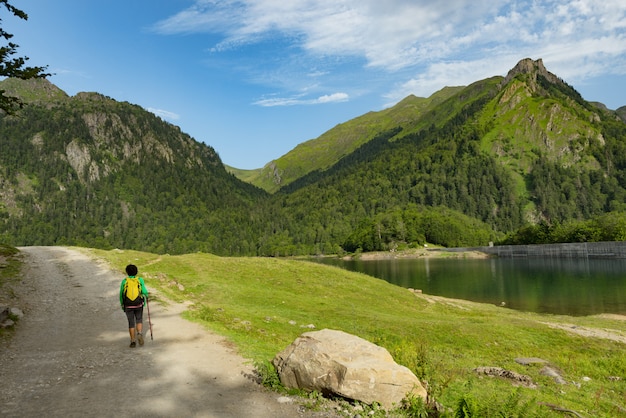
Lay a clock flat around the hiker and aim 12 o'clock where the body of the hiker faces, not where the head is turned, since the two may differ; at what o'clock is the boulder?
The boulder is roughly at 5 o'clock from the hiker.

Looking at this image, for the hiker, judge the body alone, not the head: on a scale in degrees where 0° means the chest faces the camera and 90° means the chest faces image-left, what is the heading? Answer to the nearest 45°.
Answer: approximately 180°
